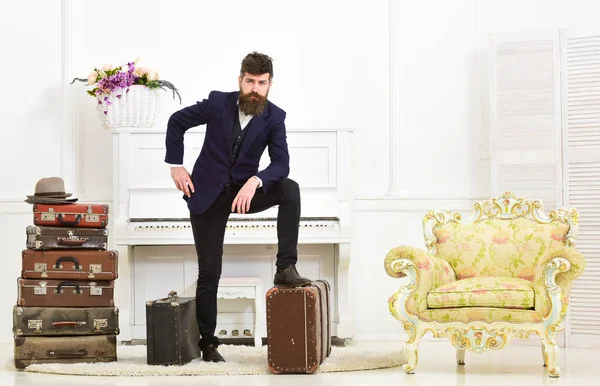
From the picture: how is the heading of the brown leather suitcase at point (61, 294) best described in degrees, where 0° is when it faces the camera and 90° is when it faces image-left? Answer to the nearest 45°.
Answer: approximately 0°

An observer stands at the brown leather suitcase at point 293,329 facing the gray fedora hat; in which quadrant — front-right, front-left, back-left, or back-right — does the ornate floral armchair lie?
back-right
